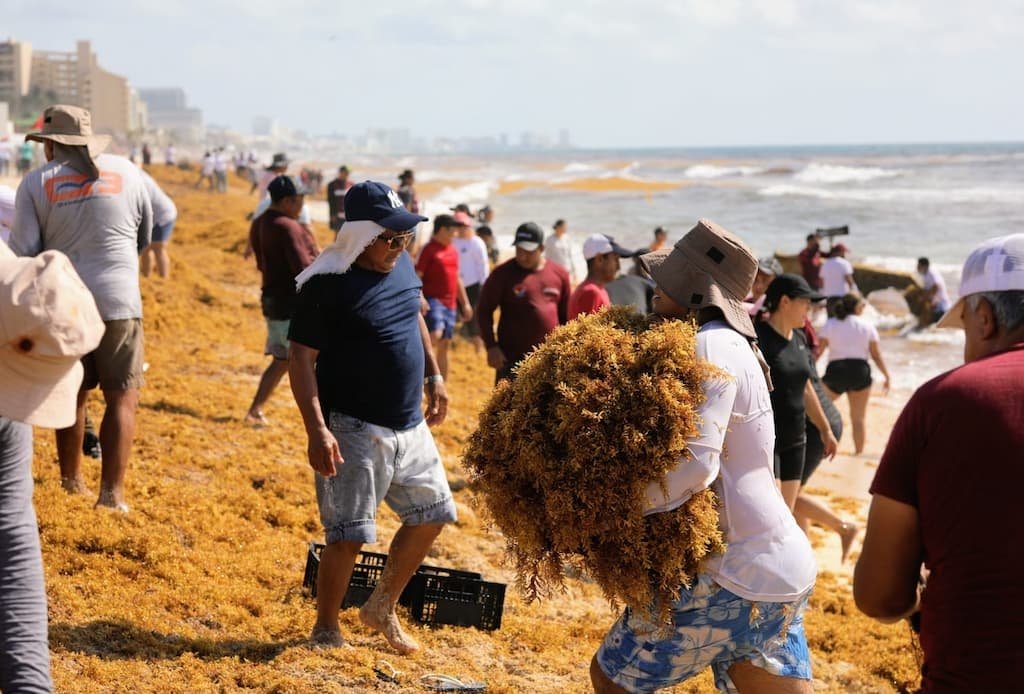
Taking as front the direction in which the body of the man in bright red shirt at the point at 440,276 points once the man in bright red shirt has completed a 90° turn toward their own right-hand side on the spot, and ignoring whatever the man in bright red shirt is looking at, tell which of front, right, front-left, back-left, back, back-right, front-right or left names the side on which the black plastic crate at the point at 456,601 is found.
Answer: front-left

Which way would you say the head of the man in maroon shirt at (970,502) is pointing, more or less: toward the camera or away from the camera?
away from the camera

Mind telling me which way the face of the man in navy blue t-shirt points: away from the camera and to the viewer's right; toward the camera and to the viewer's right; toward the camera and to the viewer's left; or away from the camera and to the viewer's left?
toward the camera and to the viewer's right

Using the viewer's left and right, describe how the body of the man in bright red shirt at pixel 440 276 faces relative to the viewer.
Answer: facing the viewer and to the right of the viewer

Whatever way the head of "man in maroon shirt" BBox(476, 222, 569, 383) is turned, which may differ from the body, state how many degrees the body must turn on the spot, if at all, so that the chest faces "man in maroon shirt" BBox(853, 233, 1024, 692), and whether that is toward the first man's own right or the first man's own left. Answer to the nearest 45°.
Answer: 0° — they already face them

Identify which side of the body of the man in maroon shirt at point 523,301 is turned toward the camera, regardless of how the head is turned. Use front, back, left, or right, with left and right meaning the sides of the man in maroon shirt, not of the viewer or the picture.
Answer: front

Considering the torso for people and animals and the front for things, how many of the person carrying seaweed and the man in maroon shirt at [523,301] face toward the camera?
1

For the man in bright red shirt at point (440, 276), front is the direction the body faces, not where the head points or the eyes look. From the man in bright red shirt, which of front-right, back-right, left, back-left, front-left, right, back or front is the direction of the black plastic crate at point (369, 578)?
front-right

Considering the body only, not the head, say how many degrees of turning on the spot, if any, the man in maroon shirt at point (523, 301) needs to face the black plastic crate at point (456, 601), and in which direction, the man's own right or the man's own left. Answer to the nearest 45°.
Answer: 0° — they already face it
